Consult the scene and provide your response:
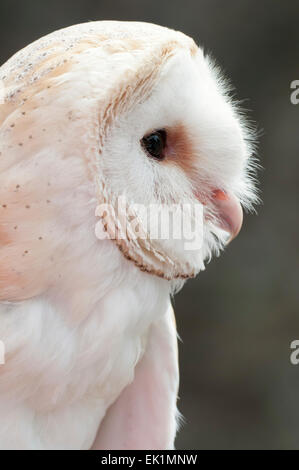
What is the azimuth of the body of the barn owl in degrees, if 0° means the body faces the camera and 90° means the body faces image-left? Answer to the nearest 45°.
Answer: approximately 270°
